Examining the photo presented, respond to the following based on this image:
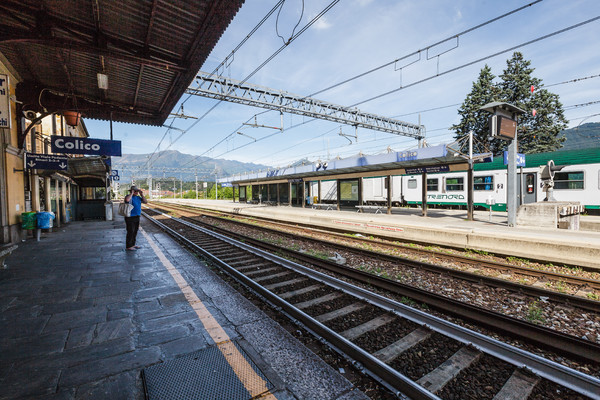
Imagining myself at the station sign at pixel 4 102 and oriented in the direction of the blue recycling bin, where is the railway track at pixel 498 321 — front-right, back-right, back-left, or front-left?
back-right

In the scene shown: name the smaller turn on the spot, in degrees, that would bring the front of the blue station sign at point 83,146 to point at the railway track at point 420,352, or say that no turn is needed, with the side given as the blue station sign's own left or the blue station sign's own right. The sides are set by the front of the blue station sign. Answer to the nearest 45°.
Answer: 0° — it already faces it

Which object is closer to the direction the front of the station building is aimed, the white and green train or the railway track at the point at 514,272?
the white and green train

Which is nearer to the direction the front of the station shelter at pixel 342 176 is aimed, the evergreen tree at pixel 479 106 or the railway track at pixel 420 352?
the railway track

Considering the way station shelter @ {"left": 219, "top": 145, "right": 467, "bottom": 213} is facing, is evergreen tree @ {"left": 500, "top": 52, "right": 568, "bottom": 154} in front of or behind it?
behind

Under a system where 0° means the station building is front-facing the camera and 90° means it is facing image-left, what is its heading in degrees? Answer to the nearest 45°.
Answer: approximately 270°

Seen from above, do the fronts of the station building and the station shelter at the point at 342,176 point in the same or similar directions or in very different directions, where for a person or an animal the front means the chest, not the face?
very different directions

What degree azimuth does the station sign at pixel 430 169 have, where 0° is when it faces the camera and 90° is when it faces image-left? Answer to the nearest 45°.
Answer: approximately 0°

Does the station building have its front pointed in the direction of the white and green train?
yes
